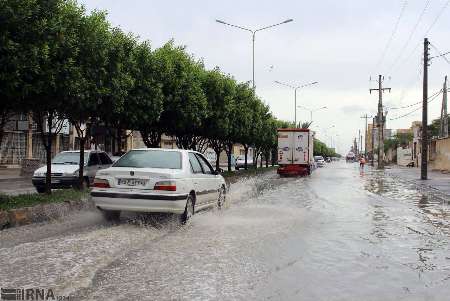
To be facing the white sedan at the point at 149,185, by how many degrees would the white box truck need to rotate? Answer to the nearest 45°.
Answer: approximately 180°

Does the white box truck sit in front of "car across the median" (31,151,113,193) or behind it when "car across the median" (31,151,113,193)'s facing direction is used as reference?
behind

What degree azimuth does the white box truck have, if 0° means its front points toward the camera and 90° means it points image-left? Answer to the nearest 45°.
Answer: approximately 180°

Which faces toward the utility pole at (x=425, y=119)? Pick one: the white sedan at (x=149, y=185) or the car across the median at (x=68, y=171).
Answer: the white sedan

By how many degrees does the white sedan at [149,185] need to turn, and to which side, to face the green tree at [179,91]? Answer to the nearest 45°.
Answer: approximately 45° to its left

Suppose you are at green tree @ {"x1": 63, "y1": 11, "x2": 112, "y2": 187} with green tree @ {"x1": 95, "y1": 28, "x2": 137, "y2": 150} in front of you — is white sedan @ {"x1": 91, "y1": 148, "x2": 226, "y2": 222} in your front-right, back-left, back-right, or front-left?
back-right

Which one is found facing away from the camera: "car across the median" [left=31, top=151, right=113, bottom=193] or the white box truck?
the white box truck

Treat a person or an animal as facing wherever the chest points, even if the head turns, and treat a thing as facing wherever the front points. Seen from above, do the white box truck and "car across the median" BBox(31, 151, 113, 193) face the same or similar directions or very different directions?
very different directions

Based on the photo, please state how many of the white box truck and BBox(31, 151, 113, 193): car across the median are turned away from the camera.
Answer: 1

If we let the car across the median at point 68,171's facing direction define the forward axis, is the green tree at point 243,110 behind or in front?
behind

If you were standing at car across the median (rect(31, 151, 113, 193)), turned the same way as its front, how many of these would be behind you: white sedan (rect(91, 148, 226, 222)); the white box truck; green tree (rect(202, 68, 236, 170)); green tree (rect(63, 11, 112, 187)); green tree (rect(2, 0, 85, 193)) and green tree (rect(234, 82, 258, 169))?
3

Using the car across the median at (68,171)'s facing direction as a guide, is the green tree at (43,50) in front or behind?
in front

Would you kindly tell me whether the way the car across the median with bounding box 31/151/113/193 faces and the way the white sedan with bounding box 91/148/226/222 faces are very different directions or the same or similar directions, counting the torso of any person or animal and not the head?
very different directions

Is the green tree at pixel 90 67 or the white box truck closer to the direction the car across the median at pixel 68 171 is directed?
the green tree

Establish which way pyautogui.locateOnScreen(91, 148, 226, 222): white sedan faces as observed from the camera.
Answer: facing away from the viewer and to the right of the viewer

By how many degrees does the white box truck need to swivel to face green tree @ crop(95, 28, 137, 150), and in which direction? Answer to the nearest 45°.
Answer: approximately 180°
